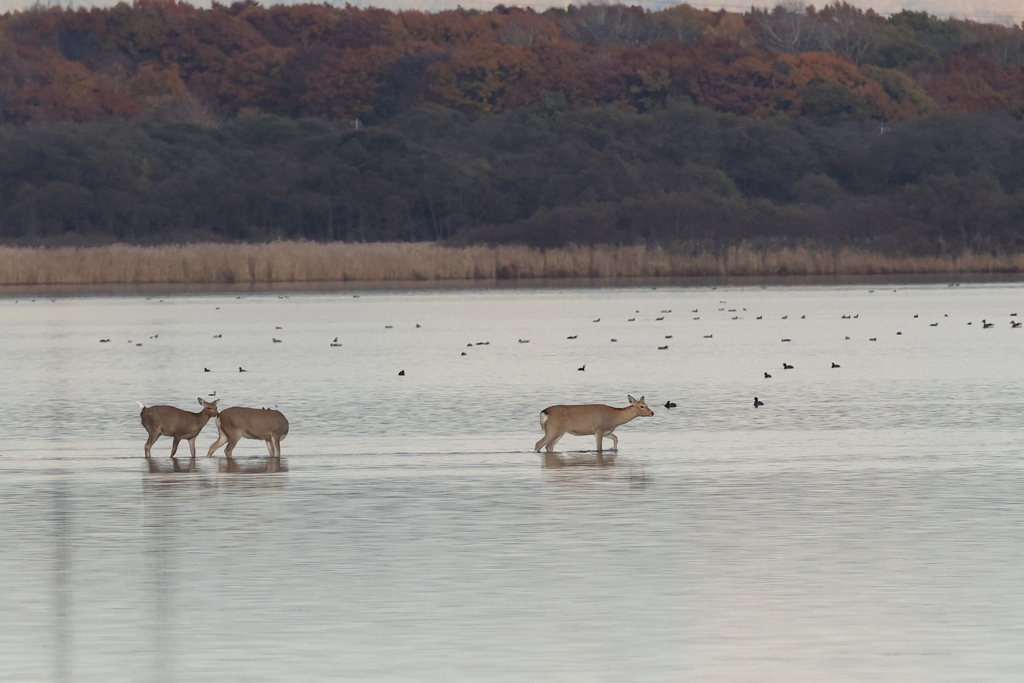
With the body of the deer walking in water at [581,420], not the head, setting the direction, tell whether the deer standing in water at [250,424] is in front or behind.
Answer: behind

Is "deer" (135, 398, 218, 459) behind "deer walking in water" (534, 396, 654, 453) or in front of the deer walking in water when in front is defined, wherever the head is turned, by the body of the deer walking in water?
behind

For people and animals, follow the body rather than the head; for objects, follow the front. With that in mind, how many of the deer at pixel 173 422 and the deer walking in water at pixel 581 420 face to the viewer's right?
2

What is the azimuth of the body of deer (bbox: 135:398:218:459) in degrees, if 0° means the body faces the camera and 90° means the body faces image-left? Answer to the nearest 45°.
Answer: approximately 270°

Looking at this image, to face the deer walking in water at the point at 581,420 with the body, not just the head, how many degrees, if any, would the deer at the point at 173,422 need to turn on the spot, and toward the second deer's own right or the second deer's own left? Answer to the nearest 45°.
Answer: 0° — it already faces it

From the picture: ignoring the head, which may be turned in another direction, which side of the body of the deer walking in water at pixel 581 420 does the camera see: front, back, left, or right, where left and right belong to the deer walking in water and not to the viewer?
right
